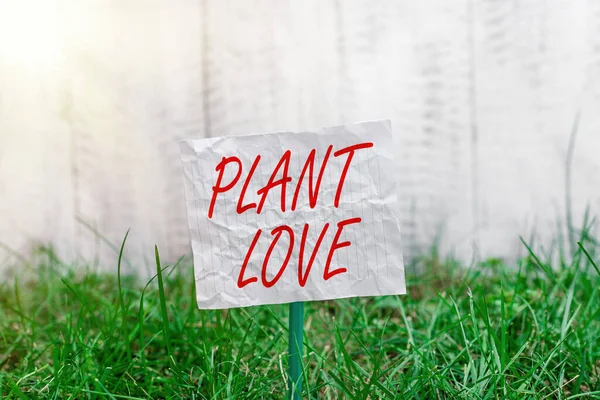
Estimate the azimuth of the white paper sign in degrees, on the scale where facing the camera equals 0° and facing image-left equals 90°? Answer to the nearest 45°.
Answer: approximately 0°
